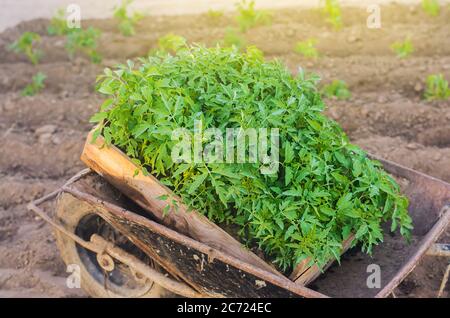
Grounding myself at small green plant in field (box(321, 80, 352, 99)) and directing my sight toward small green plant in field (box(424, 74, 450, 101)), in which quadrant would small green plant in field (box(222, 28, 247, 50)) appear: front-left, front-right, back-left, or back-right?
back-left

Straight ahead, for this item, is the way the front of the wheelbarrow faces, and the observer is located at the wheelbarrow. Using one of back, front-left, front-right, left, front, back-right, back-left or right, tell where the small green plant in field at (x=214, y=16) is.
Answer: front-right

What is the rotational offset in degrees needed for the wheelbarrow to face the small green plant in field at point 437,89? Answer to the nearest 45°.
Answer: approximately 90° to its right

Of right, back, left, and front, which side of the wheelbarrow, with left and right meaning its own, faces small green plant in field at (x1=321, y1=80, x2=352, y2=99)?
right

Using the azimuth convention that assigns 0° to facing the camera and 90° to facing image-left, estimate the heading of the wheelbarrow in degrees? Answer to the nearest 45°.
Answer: approximately 135°

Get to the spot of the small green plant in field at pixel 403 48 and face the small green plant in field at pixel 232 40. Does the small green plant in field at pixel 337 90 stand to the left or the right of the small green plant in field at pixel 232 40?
left

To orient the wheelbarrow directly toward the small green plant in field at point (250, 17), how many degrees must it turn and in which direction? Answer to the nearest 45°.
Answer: approximately 45° to its right

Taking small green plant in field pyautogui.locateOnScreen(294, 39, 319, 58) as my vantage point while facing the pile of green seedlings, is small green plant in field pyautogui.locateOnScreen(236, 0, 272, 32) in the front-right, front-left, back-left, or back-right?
back-right

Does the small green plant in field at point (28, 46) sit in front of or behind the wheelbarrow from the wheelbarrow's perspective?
in front

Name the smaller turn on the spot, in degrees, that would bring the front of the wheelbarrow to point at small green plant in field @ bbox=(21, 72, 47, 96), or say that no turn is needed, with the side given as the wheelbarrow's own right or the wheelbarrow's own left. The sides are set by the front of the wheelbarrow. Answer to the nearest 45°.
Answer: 0° — it already faces it

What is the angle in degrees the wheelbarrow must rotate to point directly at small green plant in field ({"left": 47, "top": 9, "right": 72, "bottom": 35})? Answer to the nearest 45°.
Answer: approximately 45° to its right

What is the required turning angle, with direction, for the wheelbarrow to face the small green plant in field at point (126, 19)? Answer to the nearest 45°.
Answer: approximately 45° to its right

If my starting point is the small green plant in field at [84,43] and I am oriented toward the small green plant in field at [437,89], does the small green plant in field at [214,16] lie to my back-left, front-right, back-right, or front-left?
front-left

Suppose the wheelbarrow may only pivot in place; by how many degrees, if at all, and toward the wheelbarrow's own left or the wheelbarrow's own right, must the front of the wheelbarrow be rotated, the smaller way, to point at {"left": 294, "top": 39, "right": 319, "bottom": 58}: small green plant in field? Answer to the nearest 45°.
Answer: approximately 45° to the wheelbarrow's own right

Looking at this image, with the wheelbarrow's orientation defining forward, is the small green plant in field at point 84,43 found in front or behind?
in front
